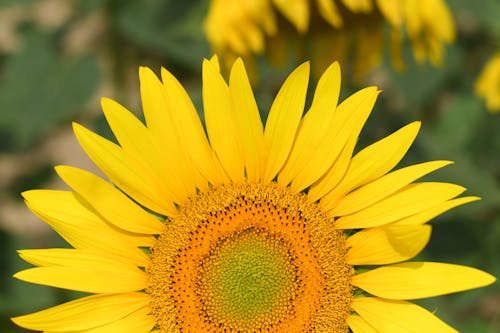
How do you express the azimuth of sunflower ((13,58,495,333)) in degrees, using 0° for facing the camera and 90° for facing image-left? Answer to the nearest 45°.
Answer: approximately 0°
